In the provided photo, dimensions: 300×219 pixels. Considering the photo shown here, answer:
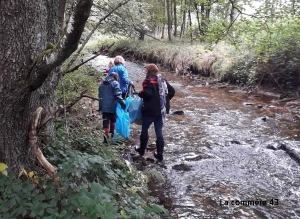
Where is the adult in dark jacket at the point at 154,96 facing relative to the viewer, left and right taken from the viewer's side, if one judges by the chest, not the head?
facing away from the viewer and to the left of the viewer

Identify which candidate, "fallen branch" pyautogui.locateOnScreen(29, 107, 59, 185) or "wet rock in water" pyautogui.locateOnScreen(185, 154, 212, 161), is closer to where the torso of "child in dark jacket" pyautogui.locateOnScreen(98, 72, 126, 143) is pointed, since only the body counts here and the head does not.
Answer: the wet rock in water

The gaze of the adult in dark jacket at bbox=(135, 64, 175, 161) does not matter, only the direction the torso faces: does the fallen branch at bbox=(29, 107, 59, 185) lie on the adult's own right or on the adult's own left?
on the adult's own left

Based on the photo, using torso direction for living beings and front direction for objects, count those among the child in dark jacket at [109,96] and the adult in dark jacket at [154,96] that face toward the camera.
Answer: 0

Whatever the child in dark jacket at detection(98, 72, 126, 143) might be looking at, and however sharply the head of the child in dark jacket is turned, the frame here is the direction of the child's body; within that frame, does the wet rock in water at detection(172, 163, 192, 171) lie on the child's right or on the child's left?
on the child's right

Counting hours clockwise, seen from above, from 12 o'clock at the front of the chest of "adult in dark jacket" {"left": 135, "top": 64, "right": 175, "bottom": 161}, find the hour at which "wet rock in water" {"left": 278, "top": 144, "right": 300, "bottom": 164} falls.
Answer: The wet rock in water is roughly at 4 o'clock from the adult in dark jacket.

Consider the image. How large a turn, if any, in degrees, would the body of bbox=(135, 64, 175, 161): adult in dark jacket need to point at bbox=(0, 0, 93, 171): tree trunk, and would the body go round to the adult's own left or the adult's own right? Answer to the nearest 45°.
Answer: approximately 135° to the adult's own left

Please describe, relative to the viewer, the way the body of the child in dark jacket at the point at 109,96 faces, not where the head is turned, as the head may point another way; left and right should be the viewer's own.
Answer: facing away from the viewer and to the right of the viewer
